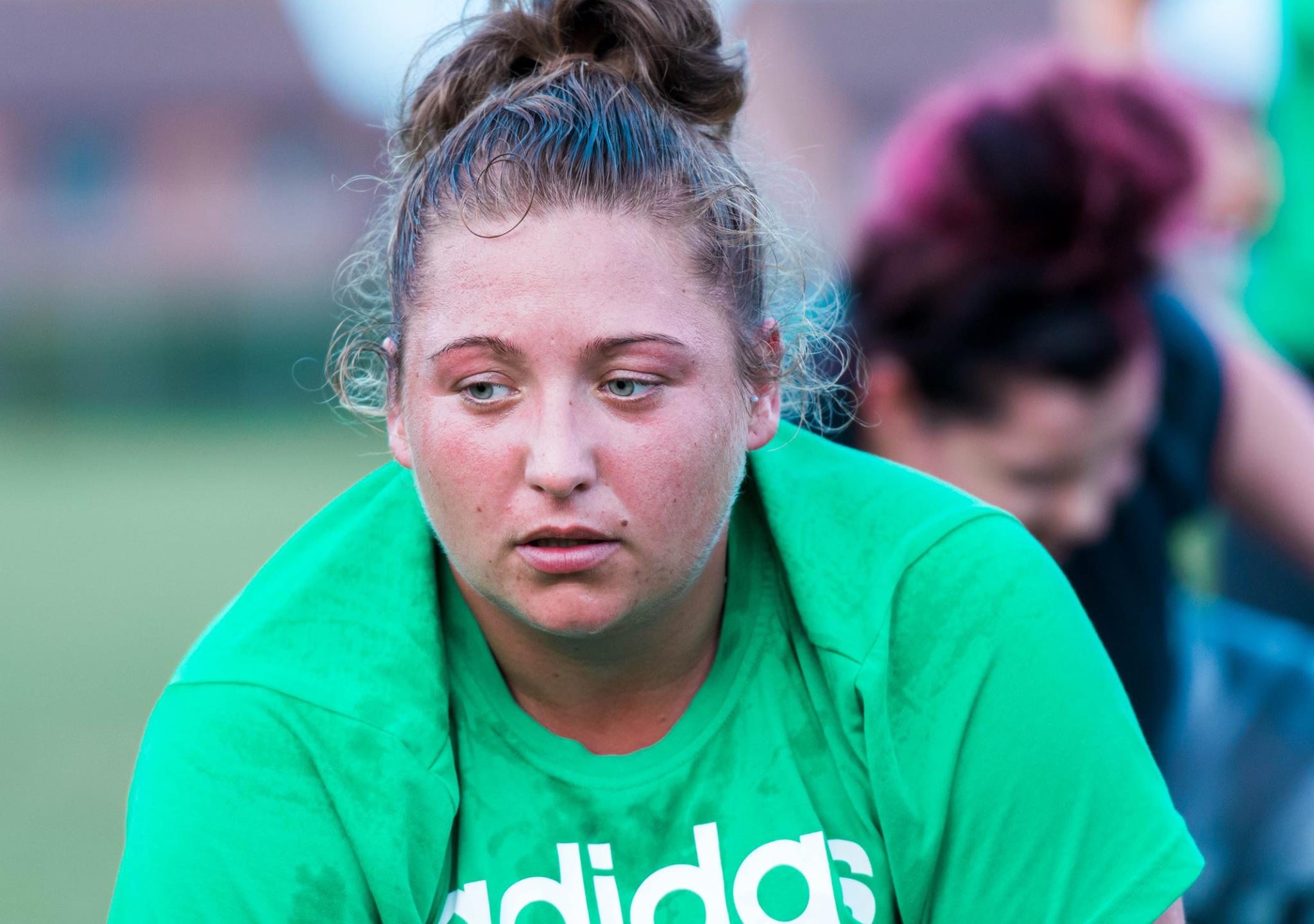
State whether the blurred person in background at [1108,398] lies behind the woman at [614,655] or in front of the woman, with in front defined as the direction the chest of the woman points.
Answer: behind

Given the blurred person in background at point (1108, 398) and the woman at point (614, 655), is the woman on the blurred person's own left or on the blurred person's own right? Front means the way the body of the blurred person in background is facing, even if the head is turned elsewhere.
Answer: on the blurred person's own right

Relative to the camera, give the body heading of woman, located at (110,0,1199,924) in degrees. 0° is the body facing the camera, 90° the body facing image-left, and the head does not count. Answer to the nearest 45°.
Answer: approximately 0°

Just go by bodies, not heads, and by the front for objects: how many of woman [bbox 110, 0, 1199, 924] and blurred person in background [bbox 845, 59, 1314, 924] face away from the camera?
0
